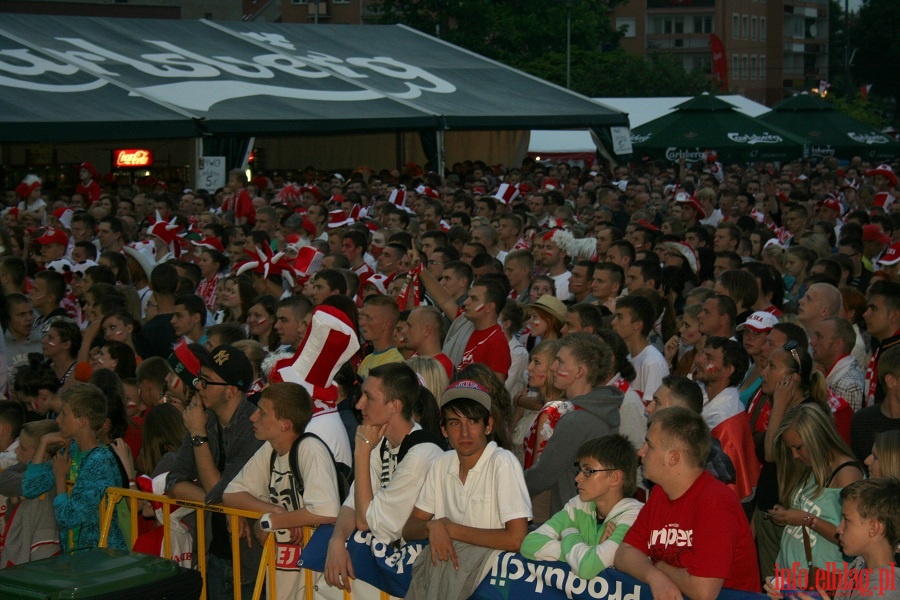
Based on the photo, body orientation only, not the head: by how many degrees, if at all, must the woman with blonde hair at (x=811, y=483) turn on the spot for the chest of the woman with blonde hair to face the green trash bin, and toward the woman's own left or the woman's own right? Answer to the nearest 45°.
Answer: approximately 45° to the woman's own right

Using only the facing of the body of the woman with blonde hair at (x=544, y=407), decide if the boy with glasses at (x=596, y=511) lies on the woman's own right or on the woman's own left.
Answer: on the woman's own left
